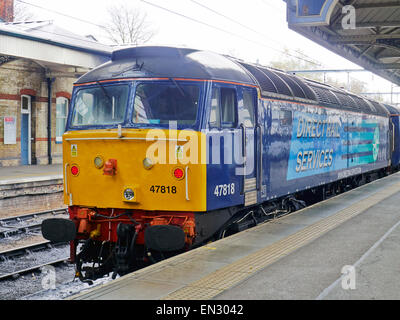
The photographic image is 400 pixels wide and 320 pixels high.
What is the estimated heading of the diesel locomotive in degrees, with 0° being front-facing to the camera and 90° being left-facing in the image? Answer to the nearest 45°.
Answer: approximately 45°

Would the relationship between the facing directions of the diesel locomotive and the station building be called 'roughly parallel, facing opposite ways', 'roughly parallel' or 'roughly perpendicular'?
roughly perpendicular

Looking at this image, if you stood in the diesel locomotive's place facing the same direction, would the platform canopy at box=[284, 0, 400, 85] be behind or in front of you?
behind

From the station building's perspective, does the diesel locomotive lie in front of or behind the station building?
in front

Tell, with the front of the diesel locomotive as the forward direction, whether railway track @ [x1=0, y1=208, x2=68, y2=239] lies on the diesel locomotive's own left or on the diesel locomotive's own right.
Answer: on the diesel locomotive's own right

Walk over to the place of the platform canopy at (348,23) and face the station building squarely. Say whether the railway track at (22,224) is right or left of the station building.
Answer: left

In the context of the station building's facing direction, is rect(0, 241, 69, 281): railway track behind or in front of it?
in front

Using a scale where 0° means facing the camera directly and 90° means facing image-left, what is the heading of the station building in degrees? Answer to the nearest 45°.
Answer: approximately 315°
